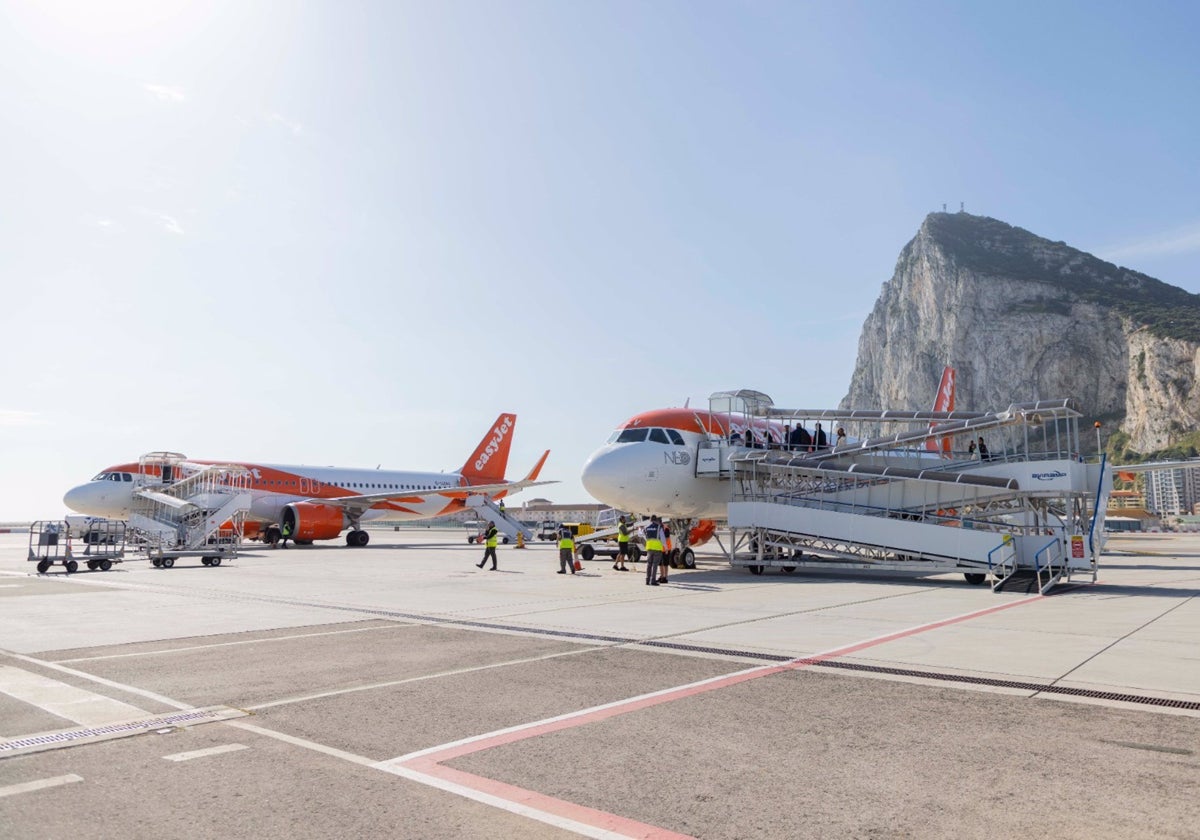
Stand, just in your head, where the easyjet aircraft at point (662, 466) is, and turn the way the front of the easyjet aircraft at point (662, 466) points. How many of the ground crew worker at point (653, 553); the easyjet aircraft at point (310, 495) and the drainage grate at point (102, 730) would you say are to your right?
1

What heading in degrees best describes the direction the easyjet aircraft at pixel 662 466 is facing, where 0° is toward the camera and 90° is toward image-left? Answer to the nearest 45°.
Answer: approximately 45°

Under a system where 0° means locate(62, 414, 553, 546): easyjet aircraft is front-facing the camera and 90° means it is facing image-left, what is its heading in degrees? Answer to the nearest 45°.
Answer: approximately 45°

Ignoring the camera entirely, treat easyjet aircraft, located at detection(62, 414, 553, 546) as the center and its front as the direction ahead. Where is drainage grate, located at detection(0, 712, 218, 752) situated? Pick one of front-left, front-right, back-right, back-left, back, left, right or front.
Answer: front-left

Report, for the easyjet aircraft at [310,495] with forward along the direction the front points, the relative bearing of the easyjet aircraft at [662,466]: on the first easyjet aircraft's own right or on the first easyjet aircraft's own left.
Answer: on the first easyjet aircraft's own left

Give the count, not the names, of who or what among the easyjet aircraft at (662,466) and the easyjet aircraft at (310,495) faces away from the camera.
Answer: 0

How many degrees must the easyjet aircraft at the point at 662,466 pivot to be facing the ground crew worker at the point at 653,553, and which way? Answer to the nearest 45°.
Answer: approximately 45° to its left

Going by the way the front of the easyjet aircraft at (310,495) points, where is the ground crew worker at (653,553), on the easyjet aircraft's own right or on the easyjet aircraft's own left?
on the easyjet aircraft's own left
